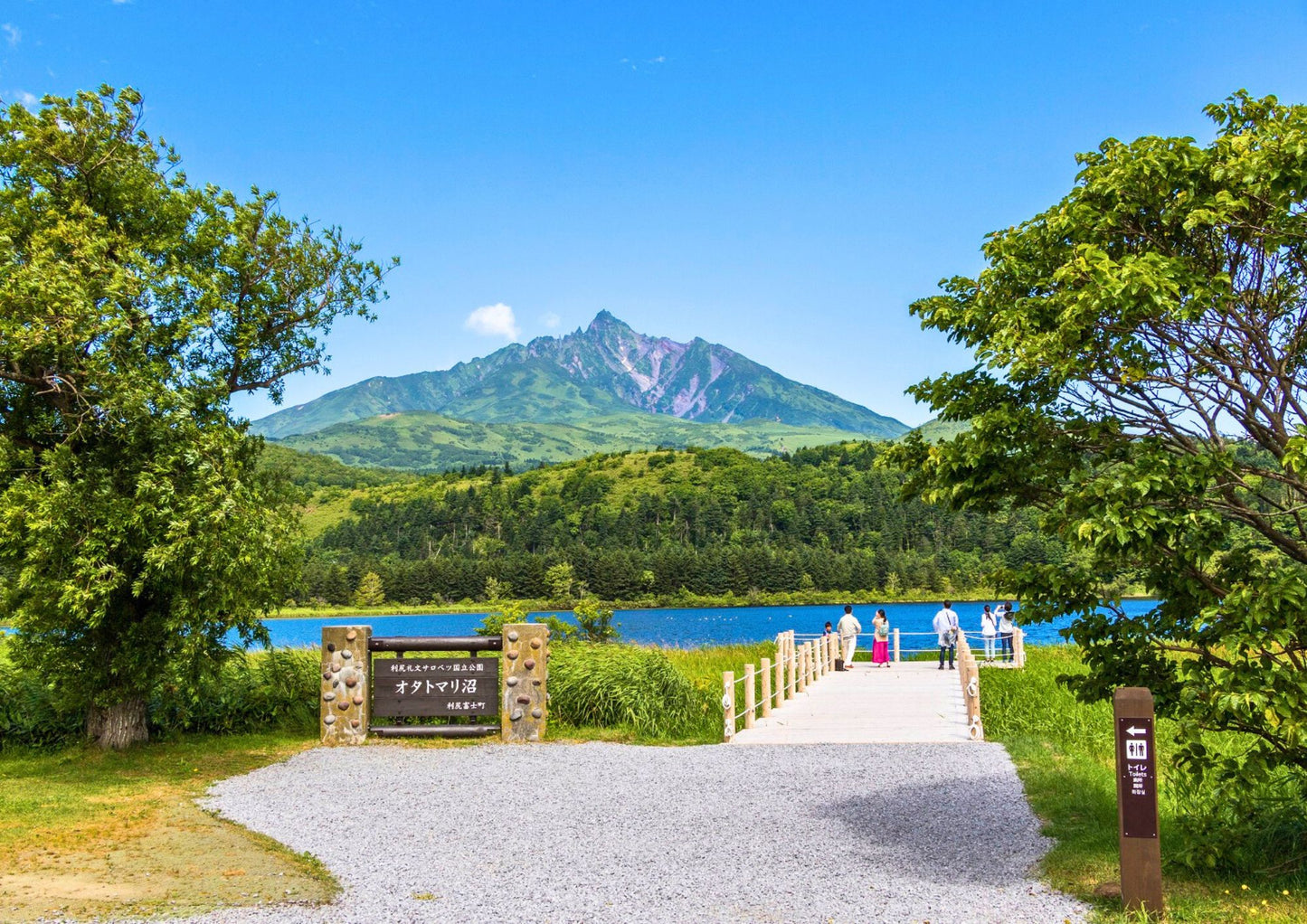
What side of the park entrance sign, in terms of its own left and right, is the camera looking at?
front

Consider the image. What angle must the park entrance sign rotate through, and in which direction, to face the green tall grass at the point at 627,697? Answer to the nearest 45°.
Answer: approximately 90° to its left
